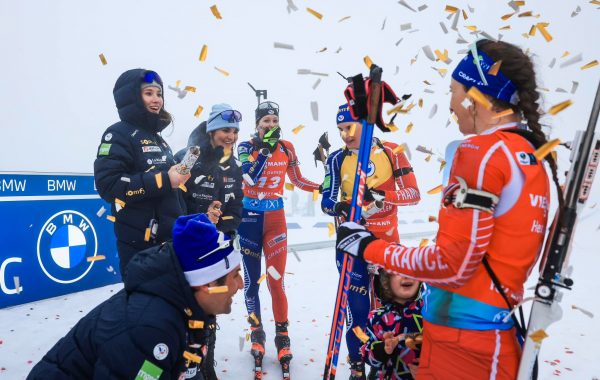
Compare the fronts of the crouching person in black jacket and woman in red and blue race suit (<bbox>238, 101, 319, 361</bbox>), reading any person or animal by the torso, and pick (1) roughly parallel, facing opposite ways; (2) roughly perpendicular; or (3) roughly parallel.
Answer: roughly perpendicular

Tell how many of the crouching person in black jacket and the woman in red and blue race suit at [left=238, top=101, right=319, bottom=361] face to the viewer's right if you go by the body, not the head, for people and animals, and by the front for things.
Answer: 1

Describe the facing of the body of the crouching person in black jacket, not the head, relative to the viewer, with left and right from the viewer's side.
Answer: facing to the right of the viewer

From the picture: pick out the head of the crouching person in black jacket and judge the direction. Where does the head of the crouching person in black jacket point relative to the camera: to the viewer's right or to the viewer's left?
to the viewer's right

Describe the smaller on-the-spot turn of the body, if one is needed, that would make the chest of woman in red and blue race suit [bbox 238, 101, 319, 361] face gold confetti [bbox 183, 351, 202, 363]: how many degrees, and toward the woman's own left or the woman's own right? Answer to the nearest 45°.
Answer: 0° — they already face it

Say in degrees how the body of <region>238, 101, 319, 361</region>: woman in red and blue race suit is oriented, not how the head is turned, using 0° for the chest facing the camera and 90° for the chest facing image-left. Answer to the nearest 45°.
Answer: approximately 0°
